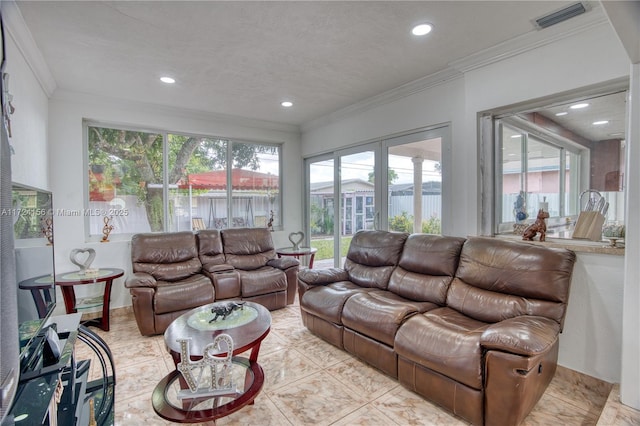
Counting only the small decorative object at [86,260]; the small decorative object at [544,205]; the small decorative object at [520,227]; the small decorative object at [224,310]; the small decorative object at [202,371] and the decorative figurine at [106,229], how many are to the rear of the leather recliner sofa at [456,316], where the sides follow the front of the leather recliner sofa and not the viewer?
2

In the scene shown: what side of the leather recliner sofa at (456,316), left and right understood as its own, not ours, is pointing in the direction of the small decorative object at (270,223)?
right

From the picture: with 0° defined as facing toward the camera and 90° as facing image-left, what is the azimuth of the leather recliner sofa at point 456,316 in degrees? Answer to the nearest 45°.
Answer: approximately 45°

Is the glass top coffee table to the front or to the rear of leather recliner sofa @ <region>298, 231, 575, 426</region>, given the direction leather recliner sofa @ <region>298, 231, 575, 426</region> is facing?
to the front

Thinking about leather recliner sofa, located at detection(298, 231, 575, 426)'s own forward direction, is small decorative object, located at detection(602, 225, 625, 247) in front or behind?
behind

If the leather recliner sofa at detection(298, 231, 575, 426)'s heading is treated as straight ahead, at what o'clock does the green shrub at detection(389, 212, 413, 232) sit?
The green shrub is roughly at 4 o'clock from the leather recliner sofa.

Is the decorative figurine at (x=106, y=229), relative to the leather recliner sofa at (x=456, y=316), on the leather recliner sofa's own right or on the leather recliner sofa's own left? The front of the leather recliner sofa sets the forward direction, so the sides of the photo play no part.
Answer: on the leather recliner sofa's own right

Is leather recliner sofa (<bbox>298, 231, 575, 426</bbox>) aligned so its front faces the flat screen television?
yes

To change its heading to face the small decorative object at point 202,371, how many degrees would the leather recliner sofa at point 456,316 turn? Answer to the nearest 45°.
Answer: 0° — it already faces it

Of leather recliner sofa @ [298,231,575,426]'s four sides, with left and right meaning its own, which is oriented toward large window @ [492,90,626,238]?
back

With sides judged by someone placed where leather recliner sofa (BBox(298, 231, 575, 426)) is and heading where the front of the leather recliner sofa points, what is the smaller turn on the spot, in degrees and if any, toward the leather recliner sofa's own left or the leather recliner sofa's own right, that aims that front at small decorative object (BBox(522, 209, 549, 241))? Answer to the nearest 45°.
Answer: approximately 180°

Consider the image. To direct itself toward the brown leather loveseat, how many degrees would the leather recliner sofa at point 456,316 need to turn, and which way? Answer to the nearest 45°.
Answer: approximately 45° to its right

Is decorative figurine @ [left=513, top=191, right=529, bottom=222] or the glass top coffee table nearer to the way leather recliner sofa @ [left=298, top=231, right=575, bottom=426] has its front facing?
the glass top coffee table

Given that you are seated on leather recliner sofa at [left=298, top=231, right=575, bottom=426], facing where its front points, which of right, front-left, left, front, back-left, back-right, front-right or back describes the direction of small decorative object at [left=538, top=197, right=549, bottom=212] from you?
back
